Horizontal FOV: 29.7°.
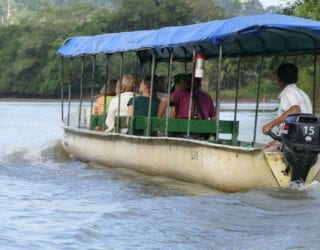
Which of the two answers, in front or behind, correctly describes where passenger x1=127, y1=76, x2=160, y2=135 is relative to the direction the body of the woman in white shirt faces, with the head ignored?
behind

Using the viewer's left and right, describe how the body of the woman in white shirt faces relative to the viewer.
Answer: facing away from the viewer and to the left of the viewer

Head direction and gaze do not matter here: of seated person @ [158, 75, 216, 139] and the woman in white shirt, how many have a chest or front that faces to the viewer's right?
0
